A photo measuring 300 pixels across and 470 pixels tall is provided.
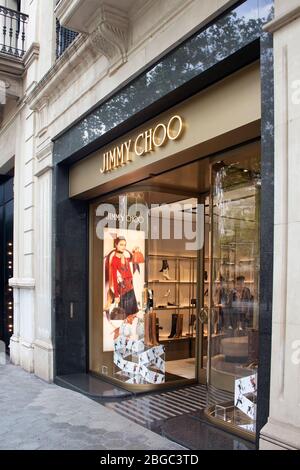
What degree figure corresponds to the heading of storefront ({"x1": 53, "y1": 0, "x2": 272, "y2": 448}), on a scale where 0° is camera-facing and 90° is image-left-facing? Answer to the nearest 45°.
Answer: approximately 45°
